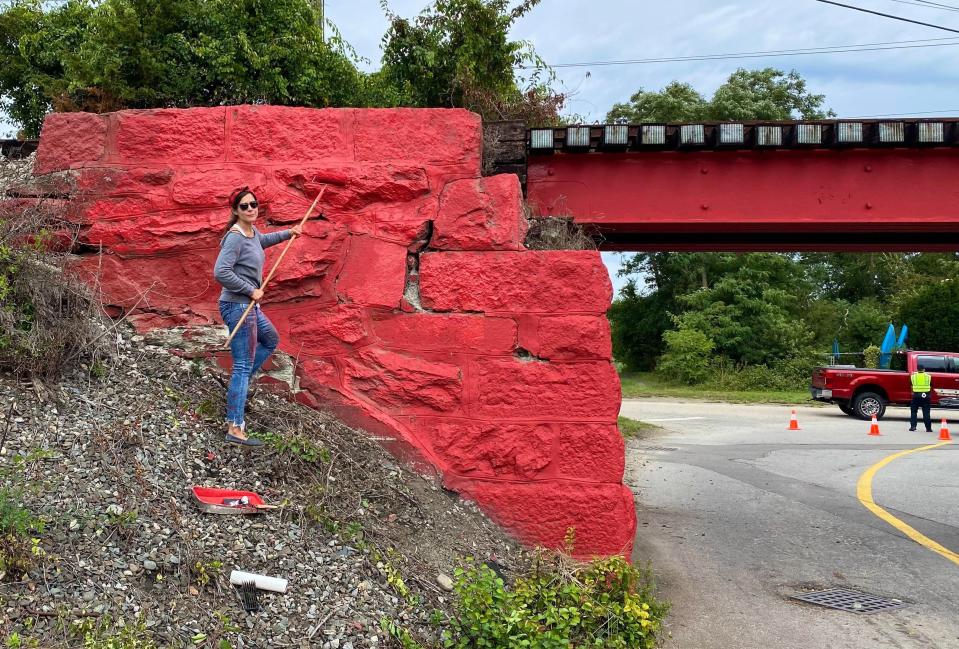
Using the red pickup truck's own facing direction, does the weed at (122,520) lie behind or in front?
behind

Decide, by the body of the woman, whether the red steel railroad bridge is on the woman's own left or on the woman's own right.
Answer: on the woman's own left

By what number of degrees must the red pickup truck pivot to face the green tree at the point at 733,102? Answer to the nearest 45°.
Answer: approximately 45° to its left

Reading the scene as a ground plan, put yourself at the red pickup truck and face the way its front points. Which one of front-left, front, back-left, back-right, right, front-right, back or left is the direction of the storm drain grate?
back-right

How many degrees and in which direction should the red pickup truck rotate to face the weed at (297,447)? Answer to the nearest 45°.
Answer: approximately 135° to its right

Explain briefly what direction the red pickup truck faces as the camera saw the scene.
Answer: facing away from the viewer and to the right of the viewer

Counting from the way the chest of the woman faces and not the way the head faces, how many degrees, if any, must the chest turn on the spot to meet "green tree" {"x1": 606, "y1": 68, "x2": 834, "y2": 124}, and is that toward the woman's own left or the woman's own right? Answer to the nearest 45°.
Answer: approximately 90° to the woman's own left

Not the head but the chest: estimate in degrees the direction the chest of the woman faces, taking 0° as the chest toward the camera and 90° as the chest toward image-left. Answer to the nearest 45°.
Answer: approximately 315°

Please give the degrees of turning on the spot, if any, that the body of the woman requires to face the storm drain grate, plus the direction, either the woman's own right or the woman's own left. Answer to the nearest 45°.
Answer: approximately 45° to the woman's own left

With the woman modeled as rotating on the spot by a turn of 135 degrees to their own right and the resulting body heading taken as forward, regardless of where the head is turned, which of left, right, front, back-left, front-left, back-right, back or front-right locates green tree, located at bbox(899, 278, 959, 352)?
back-right
